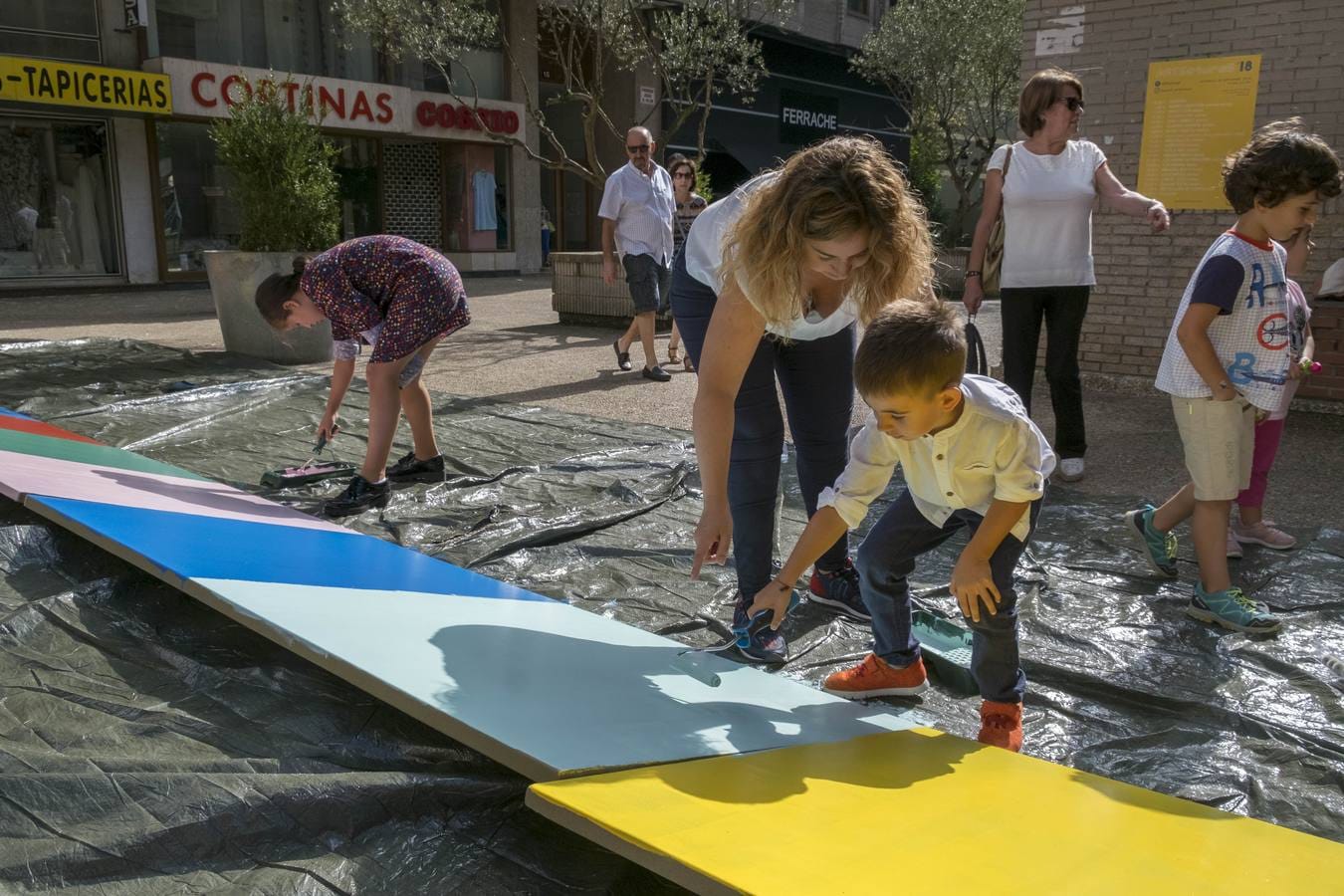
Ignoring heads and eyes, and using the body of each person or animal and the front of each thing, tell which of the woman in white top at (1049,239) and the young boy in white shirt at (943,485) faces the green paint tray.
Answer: the woman in white top

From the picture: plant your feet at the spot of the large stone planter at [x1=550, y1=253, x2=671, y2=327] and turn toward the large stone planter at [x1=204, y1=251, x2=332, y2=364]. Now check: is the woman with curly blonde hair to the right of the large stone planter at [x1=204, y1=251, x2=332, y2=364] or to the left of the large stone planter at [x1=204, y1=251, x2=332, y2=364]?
left

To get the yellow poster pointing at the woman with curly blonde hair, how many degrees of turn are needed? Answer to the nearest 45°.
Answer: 0° — it already faces them

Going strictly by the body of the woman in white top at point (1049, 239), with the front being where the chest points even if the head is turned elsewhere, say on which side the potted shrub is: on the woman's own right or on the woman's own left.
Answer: on the woman's own right

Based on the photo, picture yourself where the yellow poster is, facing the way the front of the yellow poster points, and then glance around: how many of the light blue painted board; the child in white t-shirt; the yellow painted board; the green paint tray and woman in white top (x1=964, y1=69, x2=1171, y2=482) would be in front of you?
5

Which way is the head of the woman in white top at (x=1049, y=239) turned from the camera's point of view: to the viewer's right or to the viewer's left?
to the viewer's right

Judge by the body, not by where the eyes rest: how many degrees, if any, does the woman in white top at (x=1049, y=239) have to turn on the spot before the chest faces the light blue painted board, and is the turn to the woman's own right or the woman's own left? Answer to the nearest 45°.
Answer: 0° — they already face it

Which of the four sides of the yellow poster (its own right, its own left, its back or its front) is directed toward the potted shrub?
right

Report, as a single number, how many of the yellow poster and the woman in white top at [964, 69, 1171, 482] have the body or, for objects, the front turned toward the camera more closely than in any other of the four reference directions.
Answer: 2

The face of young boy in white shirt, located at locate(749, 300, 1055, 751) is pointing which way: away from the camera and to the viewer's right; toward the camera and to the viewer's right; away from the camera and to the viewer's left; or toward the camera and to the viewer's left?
toward the camera and to the viewer's left

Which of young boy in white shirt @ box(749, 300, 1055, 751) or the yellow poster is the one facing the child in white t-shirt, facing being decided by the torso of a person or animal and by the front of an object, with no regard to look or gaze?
the yellow poster

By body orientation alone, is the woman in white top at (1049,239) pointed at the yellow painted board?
yes
